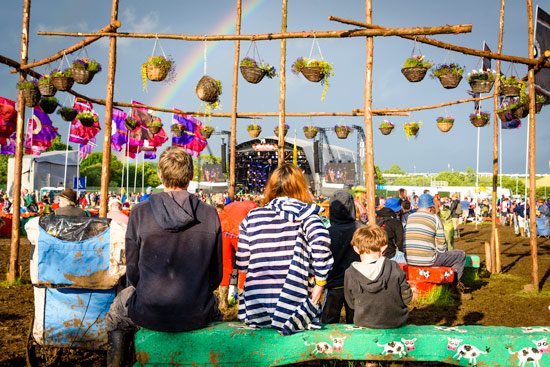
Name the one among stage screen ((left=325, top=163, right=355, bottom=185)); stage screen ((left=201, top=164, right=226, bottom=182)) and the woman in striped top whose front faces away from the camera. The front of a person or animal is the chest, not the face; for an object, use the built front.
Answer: the woman in striped top

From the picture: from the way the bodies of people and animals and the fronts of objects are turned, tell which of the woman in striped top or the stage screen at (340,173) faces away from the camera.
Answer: the woman in striped top

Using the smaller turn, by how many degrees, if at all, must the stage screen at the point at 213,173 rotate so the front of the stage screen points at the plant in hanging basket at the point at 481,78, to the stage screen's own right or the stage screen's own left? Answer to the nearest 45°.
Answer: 0° — it already faces it

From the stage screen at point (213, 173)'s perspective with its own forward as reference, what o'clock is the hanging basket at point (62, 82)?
The hanging basket is roughly at 12 o'clock from the stage screen.

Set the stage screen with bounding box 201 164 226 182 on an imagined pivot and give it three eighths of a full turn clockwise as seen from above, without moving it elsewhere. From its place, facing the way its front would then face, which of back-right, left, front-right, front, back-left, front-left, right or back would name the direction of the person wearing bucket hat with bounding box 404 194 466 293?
back-left

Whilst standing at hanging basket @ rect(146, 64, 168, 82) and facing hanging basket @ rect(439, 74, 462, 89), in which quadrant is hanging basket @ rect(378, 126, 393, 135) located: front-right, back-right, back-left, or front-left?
front-left

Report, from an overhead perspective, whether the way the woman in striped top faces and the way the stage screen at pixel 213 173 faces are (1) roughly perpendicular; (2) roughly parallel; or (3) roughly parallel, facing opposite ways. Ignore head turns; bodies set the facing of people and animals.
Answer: roughly parallel, facing opposite ways

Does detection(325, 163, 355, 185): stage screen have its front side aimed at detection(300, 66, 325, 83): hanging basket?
yes

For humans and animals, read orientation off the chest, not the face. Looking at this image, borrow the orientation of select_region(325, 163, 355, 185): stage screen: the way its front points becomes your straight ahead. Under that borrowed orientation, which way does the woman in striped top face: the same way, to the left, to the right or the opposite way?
the opposite way

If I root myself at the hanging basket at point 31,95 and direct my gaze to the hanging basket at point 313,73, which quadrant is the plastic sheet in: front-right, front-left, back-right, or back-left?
front-right

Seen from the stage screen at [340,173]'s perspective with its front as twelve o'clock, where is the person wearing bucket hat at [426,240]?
The person wearing bucket hat is roughly at 12 o'clock from the stage screen.

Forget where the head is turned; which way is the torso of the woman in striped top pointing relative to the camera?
away from the camera

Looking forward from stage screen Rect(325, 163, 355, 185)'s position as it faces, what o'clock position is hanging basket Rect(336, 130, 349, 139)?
The hanging basket is roughly at 12 o'clock from the stage screen.

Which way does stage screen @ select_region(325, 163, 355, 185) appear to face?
toward the camera

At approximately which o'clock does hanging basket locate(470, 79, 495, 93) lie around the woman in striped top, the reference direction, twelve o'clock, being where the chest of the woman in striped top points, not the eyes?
The hanging basket is roughly at 1 o'clock from the woman in striped top.

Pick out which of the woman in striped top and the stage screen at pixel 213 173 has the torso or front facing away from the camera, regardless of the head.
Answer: the woman in striped top

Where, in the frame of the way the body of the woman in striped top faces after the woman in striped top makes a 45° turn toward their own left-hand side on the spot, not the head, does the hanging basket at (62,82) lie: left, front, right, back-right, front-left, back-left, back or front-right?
front

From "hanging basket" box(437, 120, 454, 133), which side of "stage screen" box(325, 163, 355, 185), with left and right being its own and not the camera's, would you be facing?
front

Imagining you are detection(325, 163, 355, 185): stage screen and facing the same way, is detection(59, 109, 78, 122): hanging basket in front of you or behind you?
in front

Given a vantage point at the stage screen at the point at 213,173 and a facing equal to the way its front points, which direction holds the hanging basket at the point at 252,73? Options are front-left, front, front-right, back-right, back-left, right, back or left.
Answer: front

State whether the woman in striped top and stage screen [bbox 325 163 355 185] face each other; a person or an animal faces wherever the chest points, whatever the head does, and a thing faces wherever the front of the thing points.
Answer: yes

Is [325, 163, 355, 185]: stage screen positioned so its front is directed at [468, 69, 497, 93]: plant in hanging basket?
yes
